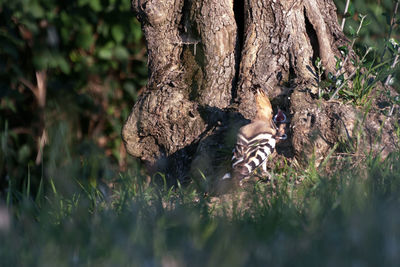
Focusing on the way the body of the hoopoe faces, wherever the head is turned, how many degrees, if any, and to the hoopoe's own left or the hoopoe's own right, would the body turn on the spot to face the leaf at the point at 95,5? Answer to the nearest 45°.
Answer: approximately 90° to the hoopoe's own left

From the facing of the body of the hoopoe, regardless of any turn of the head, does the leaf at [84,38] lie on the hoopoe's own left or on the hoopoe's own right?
on the hoopoe's own left

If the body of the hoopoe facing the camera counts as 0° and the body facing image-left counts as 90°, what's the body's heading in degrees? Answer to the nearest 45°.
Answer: approximately 225°

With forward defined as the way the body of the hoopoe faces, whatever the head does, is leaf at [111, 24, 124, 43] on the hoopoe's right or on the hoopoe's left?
on the hoopoe's left
